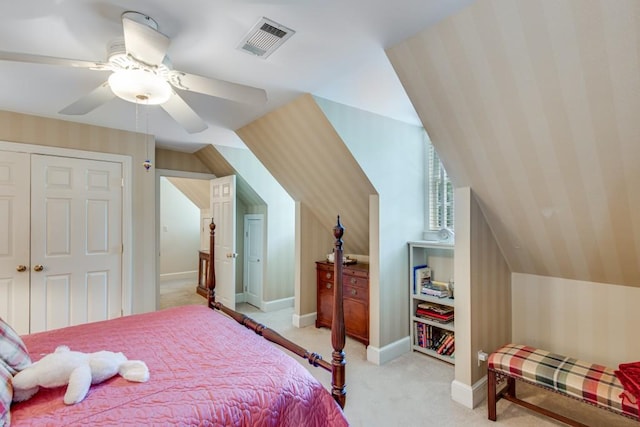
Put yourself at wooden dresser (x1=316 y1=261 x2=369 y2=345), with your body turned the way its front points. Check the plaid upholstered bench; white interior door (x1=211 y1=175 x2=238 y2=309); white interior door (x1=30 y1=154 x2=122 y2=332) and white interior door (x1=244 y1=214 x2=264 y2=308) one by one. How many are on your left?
1

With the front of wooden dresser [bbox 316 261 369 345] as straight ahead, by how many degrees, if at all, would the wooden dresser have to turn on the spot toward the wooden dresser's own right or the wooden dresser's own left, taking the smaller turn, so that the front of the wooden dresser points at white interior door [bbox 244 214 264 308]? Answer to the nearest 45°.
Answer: approximately 90° to the wooden dresser's own right

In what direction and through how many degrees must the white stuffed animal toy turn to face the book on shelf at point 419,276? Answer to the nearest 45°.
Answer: approximately 180°

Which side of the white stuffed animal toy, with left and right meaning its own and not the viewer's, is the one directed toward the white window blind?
back

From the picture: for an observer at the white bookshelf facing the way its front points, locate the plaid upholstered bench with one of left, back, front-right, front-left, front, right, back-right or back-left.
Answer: left

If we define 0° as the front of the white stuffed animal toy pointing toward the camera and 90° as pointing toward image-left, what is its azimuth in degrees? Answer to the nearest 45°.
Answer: approximately 90°

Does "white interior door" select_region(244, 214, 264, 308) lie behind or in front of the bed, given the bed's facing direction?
in front

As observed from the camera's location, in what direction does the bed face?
facing away from the viewer and to the right of the viewer

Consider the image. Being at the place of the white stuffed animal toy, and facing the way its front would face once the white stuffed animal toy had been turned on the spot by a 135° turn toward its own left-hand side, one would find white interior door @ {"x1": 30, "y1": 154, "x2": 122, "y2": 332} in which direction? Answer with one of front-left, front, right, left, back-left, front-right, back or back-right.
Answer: back-left

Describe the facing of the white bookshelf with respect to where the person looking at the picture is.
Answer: facing the viewer and to the left of the viewer

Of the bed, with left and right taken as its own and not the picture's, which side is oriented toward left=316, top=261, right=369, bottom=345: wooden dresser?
front

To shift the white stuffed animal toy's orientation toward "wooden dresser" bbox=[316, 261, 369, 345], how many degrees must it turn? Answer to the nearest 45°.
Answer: approximately 135° to its right
